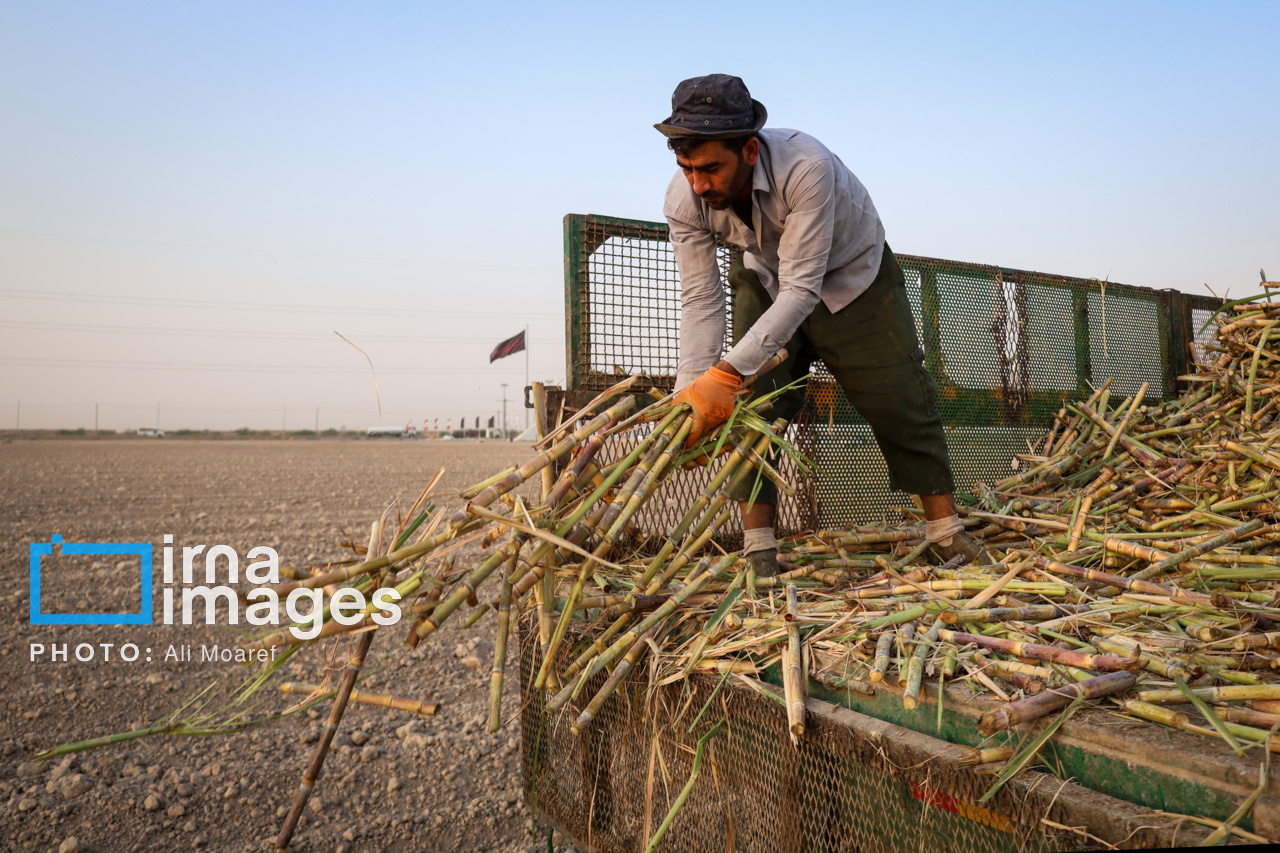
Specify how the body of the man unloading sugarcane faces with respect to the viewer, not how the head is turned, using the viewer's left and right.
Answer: facing the viewer and to the left of the viewer

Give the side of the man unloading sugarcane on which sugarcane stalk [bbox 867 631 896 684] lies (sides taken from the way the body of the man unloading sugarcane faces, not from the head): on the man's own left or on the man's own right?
on the man's own left

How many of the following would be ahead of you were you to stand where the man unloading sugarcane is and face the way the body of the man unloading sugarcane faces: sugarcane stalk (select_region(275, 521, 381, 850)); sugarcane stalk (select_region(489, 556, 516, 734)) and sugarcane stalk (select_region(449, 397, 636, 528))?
3

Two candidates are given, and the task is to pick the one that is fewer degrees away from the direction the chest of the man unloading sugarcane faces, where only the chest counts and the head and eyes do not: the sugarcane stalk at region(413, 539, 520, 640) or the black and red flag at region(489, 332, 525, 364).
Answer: the sugarcane stalk

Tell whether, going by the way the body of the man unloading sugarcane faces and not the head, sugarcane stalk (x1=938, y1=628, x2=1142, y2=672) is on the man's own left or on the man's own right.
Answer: on the man's own left

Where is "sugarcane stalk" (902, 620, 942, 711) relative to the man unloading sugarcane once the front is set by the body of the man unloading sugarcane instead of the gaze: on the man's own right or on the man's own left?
on the man's own left

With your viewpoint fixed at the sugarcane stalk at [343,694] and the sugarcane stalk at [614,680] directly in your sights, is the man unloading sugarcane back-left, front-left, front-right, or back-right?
front-left

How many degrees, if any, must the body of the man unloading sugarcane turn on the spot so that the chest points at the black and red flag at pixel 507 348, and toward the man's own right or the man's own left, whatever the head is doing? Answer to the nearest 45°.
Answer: approximately 90° to the man's own right

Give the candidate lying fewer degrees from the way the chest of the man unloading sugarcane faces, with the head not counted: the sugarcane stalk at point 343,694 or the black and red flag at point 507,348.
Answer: the sugarcane stalk

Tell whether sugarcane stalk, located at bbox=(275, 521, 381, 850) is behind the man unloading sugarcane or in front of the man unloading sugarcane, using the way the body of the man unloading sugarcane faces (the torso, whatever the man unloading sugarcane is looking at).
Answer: in front

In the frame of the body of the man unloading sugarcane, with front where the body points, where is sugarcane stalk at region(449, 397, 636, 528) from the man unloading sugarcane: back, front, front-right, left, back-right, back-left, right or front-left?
front

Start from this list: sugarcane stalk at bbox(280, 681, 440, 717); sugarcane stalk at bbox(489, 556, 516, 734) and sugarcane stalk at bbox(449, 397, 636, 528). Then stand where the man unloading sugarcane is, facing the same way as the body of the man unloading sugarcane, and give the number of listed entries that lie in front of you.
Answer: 3
